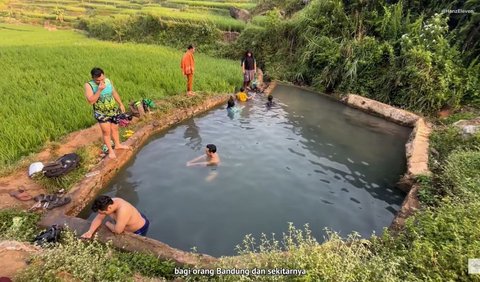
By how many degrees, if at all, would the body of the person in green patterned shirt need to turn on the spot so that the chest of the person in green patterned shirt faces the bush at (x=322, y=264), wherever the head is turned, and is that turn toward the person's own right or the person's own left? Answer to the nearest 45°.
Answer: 0° — they already face it

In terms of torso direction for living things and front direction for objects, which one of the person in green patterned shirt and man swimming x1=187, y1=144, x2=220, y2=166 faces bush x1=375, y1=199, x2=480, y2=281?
the person in green patterned shirt

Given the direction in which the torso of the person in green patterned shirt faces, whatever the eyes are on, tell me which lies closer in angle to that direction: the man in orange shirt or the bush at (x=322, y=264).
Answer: the bush

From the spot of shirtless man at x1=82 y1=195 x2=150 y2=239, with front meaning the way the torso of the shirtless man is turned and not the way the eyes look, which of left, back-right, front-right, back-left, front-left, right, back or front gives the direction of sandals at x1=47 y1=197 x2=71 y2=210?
front-right

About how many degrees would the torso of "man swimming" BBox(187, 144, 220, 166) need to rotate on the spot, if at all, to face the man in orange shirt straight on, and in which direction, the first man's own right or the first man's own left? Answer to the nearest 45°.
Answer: approximately 90° to the first man's own right

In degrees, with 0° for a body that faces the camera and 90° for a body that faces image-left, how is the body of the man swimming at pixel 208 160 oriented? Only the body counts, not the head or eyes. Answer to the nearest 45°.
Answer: approximately 90°

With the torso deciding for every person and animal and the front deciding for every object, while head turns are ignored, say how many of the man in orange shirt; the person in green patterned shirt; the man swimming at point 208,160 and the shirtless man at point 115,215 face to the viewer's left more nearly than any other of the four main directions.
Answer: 2

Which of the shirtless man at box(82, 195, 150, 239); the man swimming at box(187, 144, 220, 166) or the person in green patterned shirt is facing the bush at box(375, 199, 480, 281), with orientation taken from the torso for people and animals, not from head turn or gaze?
the person in green patterned shirt
